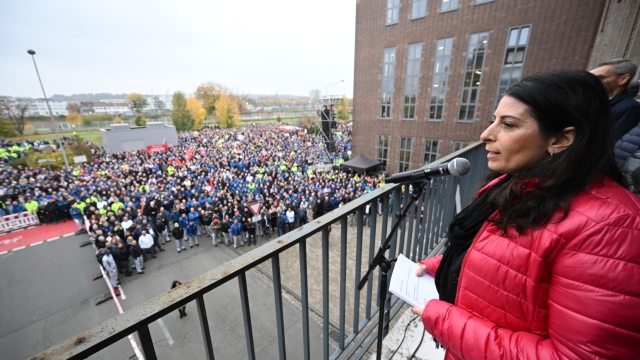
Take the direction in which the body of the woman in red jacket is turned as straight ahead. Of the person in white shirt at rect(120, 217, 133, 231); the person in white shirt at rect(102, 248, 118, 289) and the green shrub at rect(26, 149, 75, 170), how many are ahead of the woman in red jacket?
3

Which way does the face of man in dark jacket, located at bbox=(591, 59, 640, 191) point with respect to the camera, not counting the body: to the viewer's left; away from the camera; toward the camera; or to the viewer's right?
to the viewer's left

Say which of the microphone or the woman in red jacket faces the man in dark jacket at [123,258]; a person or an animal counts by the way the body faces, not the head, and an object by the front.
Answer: the woman in red jacket

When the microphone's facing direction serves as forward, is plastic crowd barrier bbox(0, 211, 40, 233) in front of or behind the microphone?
behind

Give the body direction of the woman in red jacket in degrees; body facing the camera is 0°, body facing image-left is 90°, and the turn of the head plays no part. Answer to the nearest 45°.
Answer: approximately 90°

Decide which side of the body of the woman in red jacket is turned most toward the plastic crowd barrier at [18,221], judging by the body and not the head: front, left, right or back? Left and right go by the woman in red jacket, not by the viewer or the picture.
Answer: front

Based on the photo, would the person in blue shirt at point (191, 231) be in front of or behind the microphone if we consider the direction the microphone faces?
behind

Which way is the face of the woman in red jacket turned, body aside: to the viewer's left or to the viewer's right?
to the viewer's left

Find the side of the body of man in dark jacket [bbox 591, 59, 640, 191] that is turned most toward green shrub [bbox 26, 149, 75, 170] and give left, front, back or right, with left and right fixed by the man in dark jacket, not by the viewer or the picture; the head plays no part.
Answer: front

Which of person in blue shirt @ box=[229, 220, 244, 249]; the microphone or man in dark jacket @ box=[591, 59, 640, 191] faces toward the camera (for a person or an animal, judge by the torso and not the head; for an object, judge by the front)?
the person in blue shirt

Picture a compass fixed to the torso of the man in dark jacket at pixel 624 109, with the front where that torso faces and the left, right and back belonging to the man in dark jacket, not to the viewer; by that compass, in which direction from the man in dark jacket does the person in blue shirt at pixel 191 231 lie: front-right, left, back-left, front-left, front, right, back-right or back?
front

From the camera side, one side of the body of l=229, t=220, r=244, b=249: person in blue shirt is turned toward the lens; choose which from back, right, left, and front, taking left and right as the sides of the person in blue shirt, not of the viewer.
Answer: front

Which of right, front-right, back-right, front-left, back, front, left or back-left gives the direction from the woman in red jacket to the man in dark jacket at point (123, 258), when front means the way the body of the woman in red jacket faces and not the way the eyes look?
front

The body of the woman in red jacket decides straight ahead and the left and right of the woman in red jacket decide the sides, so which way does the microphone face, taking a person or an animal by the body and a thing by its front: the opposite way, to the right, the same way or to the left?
the opposite way

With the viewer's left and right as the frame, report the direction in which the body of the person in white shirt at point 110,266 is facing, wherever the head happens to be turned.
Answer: facing the viewer and to the right of the viewer

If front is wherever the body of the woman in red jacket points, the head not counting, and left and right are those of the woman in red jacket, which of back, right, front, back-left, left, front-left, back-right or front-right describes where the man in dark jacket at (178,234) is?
front

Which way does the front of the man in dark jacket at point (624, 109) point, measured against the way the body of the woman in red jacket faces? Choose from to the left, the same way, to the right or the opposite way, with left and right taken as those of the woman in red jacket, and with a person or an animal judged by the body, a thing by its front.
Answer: the same way

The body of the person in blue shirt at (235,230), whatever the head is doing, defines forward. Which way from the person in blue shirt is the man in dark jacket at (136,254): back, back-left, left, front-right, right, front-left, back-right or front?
right

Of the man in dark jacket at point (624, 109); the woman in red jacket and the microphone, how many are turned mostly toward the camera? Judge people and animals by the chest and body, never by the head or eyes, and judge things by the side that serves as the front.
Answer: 0

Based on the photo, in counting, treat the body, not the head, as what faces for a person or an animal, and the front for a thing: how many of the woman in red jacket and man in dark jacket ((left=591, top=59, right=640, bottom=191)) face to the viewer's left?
2
